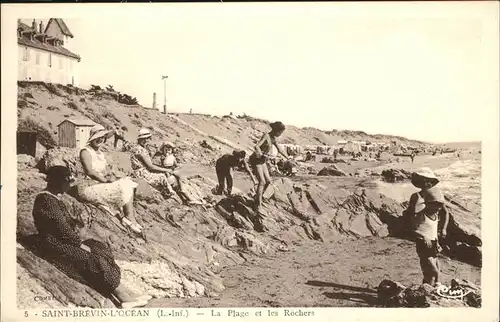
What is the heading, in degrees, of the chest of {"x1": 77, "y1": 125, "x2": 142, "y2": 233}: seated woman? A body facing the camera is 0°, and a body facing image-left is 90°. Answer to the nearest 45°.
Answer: approximately 315°

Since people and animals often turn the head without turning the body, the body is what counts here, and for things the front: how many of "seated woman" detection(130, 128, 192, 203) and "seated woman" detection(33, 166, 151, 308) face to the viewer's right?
2

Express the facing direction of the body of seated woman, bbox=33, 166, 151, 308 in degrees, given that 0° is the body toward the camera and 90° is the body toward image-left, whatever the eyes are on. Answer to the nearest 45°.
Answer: approximately 270°
